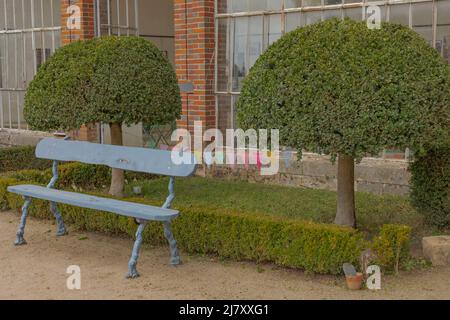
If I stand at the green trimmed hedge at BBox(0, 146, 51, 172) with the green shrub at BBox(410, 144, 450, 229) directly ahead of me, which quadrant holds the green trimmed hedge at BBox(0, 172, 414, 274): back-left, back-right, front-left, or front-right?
front-right

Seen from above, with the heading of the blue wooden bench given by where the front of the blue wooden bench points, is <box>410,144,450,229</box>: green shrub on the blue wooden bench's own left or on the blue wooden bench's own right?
on the blue wooden bench's own left

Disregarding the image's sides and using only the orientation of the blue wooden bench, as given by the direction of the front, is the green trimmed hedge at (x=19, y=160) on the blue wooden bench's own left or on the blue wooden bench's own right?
on the blue wooden bench's own right

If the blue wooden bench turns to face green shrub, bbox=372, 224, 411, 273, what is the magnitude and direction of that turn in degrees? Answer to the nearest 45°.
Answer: approximately 90° to its left

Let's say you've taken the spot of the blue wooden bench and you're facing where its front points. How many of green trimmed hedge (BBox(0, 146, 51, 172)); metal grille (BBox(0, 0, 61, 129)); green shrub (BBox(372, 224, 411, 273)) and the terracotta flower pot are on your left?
2

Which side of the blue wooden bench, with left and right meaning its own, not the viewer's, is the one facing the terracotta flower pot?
left

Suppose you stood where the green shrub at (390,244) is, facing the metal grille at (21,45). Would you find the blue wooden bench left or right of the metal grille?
left

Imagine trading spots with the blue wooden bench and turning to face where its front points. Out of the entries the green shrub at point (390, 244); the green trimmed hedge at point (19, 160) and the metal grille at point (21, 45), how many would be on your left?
1

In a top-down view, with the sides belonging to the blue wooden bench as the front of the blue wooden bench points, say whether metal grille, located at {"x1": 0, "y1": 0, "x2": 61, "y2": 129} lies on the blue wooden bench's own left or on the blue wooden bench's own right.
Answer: on the blue wooden bench's own right
